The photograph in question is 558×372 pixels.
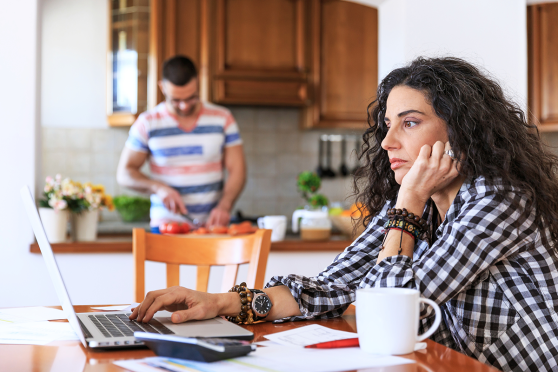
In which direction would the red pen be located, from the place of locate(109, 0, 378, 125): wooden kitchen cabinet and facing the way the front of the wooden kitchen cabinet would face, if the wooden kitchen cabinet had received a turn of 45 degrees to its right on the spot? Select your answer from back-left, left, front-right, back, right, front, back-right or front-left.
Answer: front-left

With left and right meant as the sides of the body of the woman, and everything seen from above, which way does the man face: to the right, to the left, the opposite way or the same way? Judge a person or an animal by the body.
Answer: to the left

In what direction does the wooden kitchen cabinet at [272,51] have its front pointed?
toward the camera

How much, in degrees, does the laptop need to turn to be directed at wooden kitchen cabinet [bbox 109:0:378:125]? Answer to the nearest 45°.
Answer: approximately 90° to its left

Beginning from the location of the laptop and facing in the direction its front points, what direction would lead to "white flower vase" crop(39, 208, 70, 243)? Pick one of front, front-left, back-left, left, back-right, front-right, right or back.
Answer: left

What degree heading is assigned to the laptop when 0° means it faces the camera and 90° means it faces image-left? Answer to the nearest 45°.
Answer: approximately 270°

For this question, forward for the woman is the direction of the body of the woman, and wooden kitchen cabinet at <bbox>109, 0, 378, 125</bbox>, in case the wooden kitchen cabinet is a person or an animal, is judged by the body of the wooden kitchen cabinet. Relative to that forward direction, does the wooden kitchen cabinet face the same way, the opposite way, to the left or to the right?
to the left

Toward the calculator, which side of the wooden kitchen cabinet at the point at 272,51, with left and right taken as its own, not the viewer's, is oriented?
front

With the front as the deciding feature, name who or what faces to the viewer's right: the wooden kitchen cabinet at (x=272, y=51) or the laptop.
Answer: the laptop

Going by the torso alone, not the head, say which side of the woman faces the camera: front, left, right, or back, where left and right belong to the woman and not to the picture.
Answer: left

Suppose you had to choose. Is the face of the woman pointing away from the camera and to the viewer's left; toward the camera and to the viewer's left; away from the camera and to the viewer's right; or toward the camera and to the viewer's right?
toward the camera and to the viewer's left

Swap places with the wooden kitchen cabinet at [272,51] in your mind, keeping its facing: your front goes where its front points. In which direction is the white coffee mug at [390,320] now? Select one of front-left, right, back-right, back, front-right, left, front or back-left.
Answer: front

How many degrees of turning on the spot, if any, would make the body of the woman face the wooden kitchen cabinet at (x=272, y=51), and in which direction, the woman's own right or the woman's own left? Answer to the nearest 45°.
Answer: approximately 90° to the woman's own right

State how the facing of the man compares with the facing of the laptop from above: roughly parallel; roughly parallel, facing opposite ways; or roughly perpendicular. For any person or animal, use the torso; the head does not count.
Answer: roughly perpendicular
